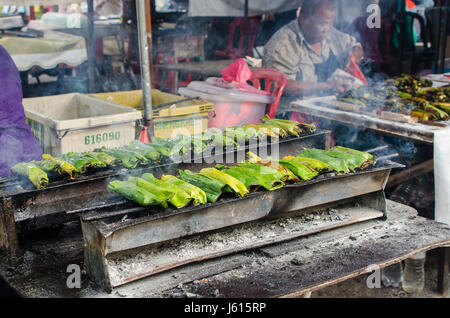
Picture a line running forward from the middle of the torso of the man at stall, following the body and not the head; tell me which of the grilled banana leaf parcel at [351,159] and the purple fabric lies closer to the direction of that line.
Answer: the grilled banana leaf parcel

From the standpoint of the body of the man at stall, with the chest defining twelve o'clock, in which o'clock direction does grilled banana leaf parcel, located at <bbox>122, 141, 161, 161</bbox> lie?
The grilled banana leaf parcel is roughly at 2 o'clock from the man at stall.

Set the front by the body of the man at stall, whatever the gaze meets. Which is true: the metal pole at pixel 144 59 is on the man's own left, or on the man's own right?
on the man's own right

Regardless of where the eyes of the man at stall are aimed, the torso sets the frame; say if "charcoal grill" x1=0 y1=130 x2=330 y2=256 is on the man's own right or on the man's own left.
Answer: on the man's own right

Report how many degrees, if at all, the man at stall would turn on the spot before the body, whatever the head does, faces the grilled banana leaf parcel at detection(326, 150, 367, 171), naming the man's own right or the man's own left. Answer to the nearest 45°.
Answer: approximately 45° to the man's own right

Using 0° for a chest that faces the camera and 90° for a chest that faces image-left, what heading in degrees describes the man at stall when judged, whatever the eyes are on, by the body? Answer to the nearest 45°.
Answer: approximately 315°

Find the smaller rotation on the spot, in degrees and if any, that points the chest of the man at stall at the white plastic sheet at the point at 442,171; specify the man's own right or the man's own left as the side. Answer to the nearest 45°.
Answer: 0° — they already face it
